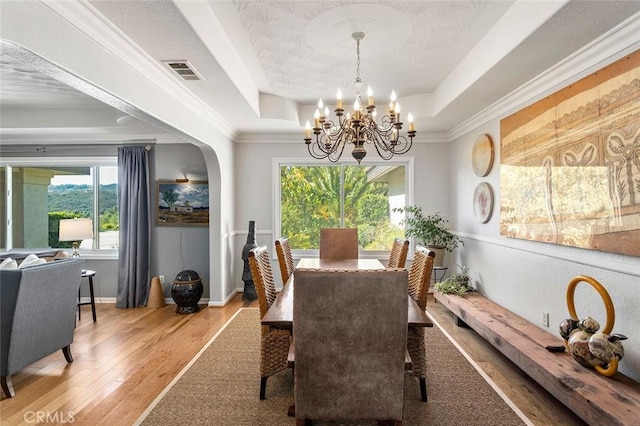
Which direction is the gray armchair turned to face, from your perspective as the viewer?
facing away from the viewer and to the left of the viewer

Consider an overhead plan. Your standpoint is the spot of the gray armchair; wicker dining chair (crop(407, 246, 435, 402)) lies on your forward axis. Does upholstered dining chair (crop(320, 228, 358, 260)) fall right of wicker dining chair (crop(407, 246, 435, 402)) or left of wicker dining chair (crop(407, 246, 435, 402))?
left

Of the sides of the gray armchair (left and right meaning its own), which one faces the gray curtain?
right

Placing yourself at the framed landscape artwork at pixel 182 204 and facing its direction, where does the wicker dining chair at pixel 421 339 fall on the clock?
The wicker dining chair is roughly at 11 o'clock from the framed landscape artwork.

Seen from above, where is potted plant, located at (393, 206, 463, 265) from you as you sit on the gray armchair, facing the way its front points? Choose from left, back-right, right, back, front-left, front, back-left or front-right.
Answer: back-right

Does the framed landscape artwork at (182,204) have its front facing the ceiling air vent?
yes

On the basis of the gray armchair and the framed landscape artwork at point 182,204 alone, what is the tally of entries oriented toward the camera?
1

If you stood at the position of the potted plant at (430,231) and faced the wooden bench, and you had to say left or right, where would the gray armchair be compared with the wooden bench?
right

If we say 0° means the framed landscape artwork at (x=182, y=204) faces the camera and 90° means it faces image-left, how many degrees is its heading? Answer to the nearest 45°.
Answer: approximately 0°
